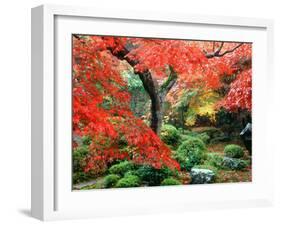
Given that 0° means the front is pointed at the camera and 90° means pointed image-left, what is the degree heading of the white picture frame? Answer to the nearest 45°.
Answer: approximately 315°
